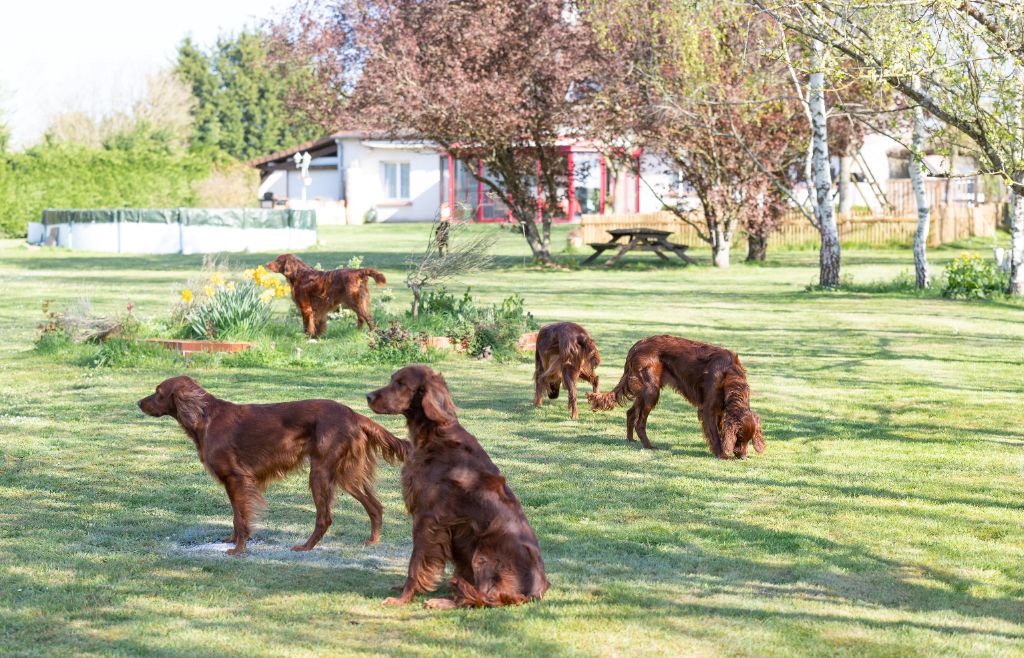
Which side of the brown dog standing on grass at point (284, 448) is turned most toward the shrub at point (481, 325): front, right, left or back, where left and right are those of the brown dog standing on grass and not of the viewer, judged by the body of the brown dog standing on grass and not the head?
right

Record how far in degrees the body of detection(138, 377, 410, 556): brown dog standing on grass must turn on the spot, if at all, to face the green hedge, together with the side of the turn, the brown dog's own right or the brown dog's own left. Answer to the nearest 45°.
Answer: approximately 90° to the brown dog's own right

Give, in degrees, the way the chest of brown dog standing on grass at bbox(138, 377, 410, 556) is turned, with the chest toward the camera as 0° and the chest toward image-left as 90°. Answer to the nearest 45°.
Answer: approximately 90°

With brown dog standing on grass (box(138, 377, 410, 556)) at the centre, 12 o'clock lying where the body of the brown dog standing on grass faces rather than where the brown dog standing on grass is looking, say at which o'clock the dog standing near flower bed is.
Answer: The dog standing near flower bed is roughly at 3 o'clock from the brown dog standing on grass.

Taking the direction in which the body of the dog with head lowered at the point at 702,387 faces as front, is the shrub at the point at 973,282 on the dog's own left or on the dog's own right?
on the dog's own left

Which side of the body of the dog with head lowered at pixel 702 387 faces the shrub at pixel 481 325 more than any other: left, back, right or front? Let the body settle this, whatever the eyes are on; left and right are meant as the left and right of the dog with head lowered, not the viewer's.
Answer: back

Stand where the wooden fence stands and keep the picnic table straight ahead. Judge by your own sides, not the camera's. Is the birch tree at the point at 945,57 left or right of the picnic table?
left

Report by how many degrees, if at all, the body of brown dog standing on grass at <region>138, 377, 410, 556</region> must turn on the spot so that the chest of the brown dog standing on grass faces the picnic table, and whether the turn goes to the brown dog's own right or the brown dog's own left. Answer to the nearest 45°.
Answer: approximately 90° to the brown dog's own right

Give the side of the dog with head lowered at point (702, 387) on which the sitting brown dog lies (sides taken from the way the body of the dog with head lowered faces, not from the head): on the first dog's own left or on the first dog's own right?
on the first dog's own right

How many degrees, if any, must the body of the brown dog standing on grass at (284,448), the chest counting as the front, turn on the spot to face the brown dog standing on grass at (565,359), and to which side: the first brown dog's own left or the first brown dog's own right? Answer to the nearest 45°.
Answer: approximately 135° to the first brown dog's own right

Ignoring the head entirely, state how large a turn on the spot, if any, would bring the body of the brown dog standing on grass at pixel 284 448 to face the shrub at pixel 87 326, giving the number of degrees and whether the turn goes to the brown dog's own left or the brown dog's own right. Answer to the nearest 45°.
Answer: approximately 90° to the brown dog's own right

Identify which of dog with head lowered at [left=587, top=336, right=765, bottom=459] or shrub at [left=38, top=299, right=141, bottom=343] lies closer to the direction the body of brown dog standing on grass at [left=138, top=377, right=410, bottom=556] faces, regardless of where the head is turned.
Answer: the shrub
